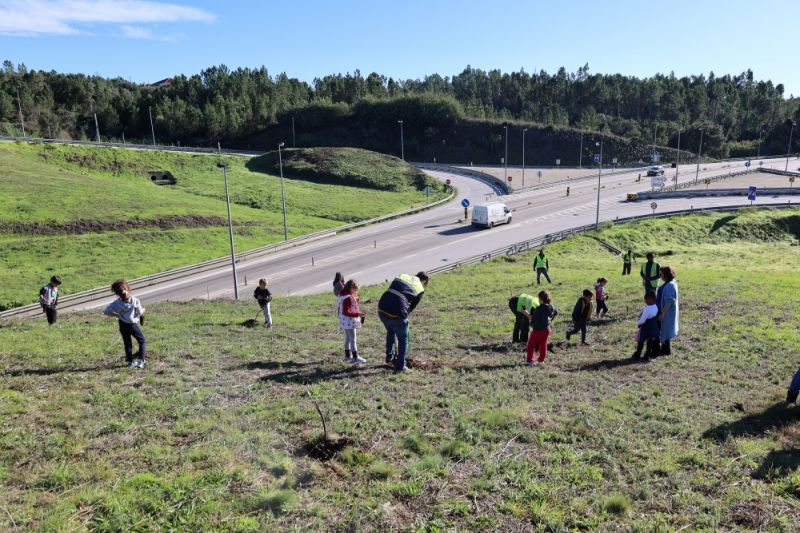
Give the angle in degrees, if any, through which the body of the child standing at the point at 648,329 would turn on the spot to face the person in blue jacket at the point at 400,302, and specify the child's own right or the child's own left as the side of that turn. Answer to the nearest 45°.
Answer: approximately 45° to the child's own left

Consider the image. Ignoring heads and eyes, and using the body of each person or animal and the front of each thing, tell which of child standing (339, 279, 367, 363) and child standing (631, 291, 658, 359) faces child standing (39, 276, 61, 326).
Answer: child standing (631, 291, 658, 359)

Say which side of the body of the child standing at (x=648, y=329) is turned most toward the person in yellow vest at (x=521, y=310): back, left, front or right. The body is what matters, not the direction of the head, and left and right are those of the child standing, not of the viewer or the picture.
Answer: front

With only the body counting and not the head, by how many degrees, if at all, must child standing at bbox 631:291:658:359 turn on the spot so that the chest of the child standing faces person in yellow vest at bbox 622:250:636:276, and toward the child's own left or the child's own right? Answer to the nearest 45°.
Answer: approximately 90° to the child's own right

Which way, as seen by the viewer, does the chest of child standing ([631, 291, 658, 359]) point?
to the viewer's left

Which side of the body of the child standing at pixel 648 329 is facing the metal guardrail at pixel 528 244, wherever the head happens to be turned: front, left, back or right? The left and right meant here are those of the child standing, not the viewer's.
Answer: right

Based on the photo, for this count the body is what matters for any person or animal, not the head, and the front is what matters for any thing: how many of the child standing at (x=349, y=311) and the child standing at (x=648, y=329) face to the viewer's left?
1

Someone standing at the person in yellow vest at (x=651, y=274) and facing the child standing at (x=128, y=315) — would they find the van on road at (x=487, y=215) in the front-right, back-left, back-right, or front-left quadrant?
back-right
